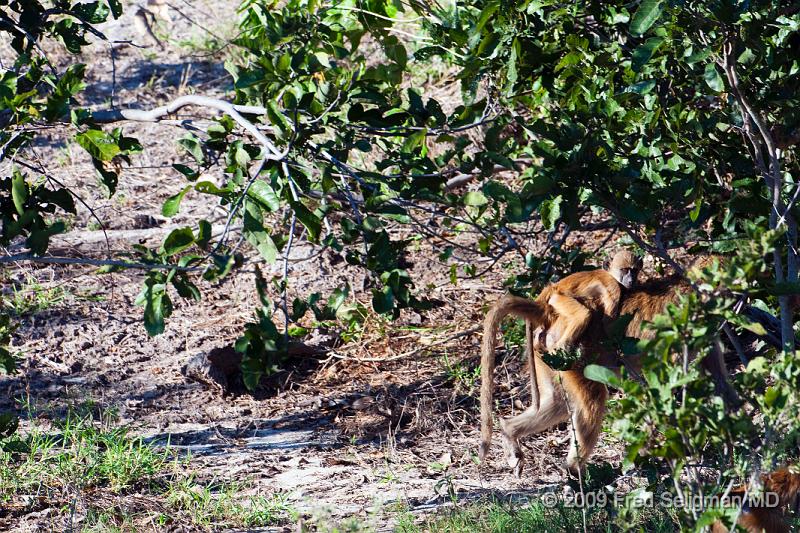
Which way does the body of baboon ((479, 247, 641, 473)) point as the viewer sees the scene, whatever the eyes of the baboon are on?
to the viewer's right

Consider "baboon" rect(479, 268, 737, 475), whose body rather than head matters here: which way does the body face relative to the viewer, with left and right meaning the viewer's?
facing to the right of the viewer
